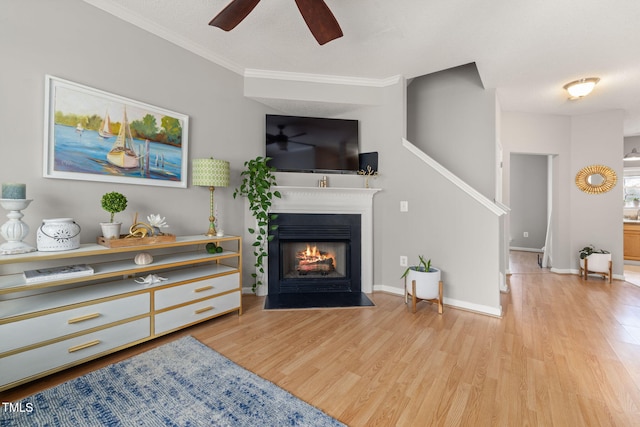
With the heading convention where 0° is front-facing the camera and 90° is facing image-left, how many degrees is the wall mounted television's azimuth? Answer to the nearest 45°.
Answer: approximately 0°

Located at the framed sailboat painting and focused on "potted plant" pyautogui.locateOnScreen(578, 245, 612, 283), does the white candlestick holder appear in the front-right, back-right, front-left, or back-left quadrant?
back-right

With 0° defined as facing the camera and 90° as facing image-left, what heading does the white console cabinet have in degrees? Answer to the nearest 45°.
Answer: approximately 315°

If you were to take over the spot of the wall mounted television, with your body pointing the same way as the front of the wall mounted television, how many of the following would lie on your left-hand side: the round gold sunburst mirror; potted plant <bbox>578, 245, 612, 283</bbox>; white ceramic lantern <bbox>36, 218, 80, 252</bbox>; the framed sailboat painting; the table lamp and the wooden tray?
2

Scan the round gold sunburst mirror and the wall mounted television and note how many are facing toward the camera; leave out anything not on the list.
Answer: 2

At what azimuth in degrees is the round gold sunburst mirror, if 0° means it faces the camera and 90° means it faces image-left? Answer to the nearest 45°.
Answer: approximately 0°

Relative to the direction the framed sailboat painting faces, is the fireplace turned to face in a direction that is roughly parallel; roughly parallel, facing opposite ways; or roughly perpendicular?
roughly perpendicular

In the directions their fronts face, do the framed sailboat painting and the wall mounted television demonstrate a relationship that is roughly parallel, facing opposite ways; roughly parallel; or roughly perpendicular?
roughly perpendicular

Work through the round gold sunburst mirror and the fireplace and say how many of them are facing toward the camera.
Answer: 2

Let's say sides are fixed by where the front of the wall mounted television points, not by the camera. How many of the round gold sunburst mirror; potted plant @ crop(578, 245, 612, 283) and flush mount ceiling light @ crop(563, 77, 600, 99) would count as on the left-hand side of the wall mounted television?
3

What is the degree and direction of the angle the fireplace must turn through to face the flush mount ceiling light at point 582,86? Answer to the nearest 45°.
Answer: approximately 90° to its left

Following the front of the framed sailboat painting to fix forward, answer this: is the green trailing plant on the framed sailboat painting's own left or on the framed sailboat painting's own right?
on the framed sailboat painting's own left
